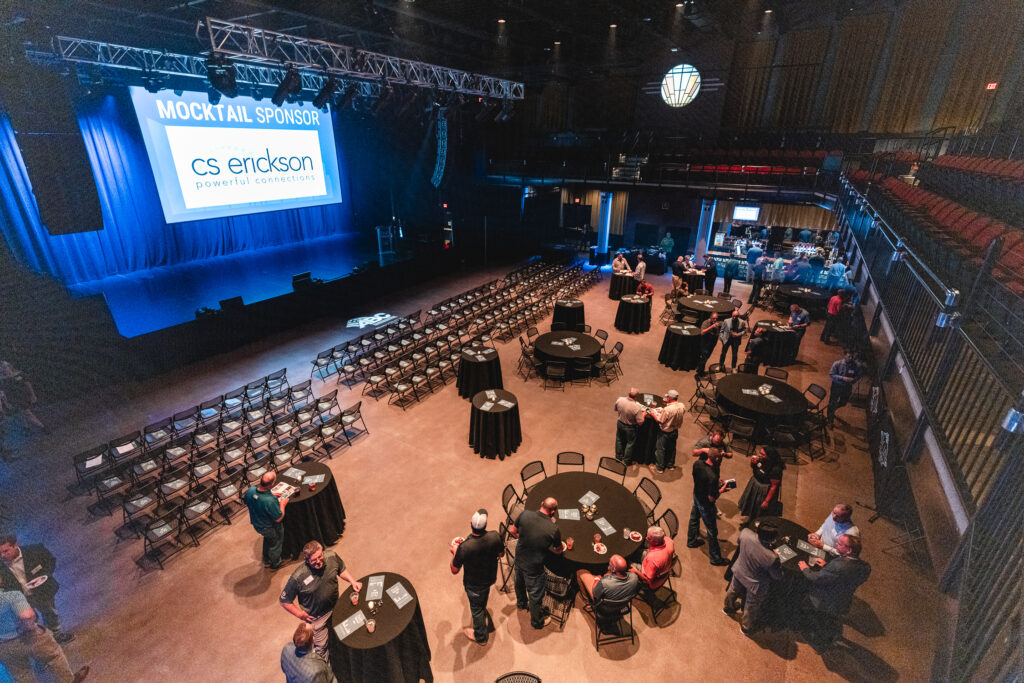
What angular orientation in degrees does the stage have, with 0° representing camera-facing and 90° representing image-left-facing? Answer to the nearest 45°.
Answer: approximately 315°

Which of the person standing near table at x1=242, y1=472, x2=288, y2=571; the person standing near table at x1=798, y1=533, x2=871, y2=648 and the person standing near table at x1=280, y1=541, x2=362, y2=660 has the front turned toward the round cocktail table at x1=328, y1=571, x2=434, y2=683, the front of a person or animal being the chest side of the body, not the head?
the person standing near table at x1=280, y1=541, x2=362, y2=660

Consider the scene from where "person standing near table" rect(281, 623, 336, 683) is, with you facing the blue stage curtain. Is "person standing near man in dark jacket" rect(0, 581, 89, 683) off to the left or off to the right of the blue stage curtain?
left

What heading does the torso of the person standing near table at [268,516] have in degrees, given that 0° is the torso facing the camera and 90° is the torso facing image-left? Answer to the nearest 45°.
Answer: approximately 225°

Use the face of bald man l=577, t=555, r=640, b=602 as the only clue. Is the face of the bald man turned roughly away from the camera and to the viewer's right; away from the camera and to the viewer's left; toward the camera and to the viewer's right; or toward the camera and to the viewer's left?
away from the camera and to the viewer's left

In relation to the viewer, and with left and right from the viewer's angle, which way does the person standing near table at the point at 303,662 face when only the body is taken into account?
facing away from the viewer and to the right of the viewer

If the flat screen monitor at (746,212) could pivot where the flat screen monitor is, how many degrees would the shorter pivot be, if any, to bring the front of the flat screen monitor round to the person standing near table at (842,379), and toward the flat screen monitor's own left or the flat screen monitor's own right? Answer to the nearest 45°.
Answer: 0° — it already faces them

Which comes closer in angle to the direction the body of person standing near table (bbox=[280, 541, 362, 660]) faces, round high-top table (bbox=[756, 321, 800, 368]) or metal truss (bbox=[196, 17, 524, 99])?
the round high-top table

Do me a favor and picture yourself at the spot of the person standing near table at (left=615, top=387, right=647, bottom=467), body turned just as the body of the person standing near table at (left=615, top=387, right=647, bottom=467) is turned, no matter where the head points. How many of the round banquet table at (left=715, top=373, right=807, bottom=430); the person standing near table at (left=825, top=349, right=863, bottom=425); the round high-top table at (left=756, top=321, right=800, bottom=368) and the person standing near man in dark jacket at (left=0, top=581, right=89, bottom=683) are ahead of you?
3

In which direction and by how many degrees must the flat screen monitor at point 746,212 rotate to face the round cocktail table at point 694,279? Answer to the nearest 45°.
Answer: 0° — it already faces it

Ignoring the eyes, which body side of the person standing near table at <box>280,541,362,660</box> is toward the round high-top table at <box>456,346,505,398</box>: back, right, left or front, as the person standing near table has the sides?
left

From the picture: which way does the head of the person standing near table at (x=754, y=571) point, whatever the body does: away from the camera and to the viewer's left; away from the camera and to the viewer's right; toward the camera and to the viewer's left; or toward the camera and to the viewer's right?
away from the camera and to the viewer's right

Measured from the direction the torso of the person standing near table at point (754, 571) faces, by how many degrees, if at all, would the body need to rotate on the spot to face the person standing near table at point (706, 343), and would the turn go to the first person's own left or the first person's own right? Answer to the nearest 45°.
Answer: approximately 45° to the first person's own left

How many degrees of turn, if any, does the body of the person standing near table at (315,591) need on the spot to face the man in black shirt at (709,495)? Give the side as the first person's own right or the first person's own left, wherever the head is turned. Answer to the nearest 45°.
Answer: approximately 45° to the first person's own left
